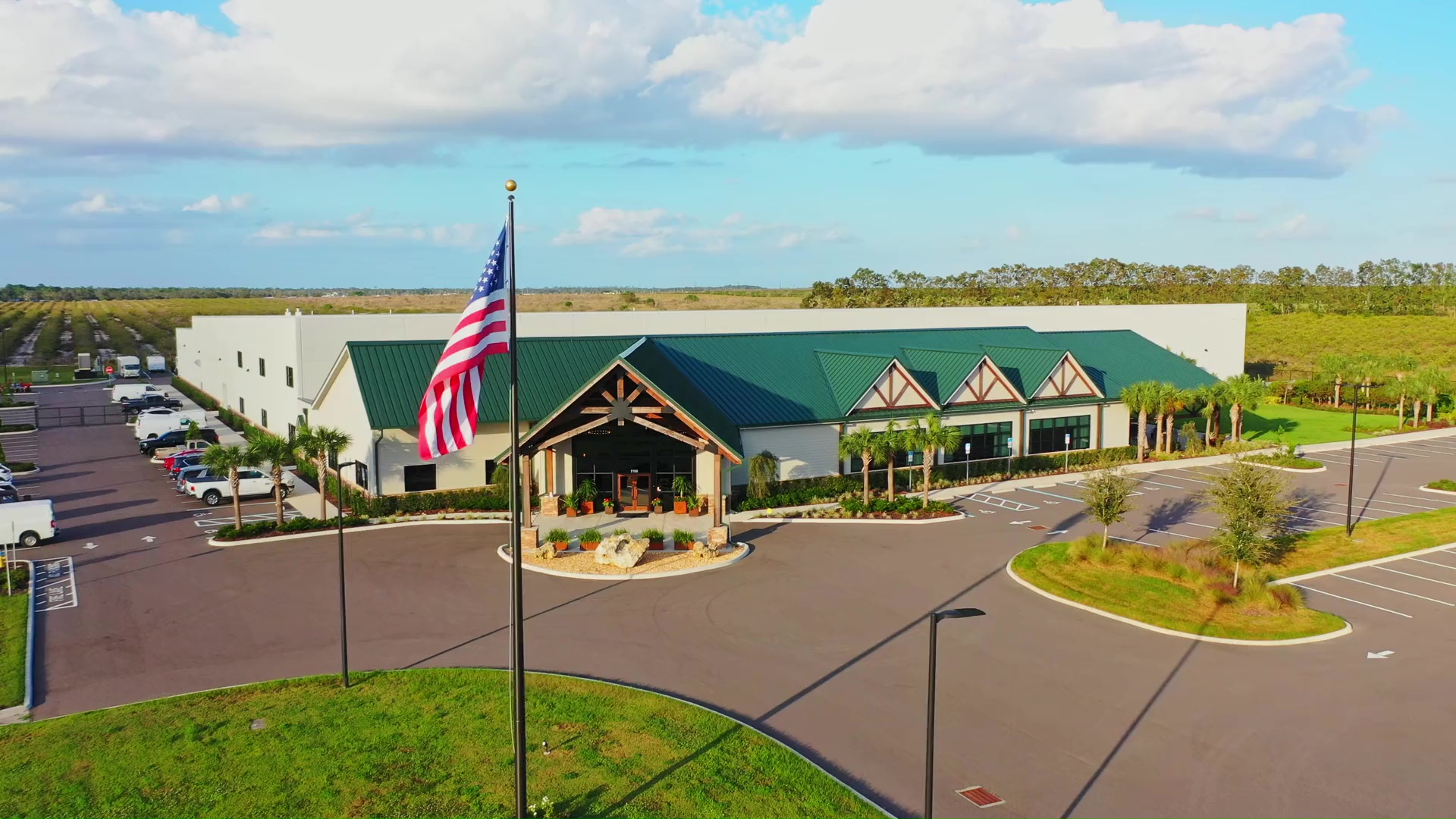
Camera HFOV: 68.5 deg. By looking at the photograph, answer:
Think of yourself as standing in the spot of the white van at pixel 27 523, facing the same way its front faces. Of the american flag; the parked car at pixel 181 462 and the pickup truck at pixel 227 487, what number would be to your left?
1
